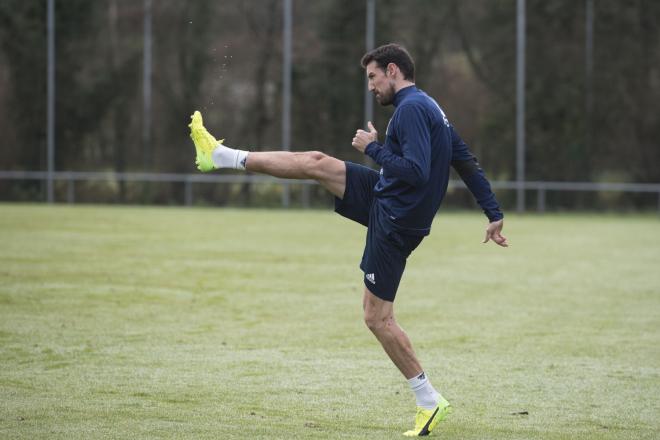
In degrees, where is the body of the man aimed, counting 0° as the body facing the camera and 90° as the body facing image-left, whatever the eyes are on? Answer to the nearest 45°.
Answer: approximately 90°

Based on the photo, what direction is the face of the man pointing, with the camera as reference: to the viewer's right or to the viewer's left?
to the viewer's left

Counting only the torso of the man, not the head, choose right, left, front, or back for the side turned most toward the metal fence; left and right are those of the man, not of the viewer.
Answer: right
